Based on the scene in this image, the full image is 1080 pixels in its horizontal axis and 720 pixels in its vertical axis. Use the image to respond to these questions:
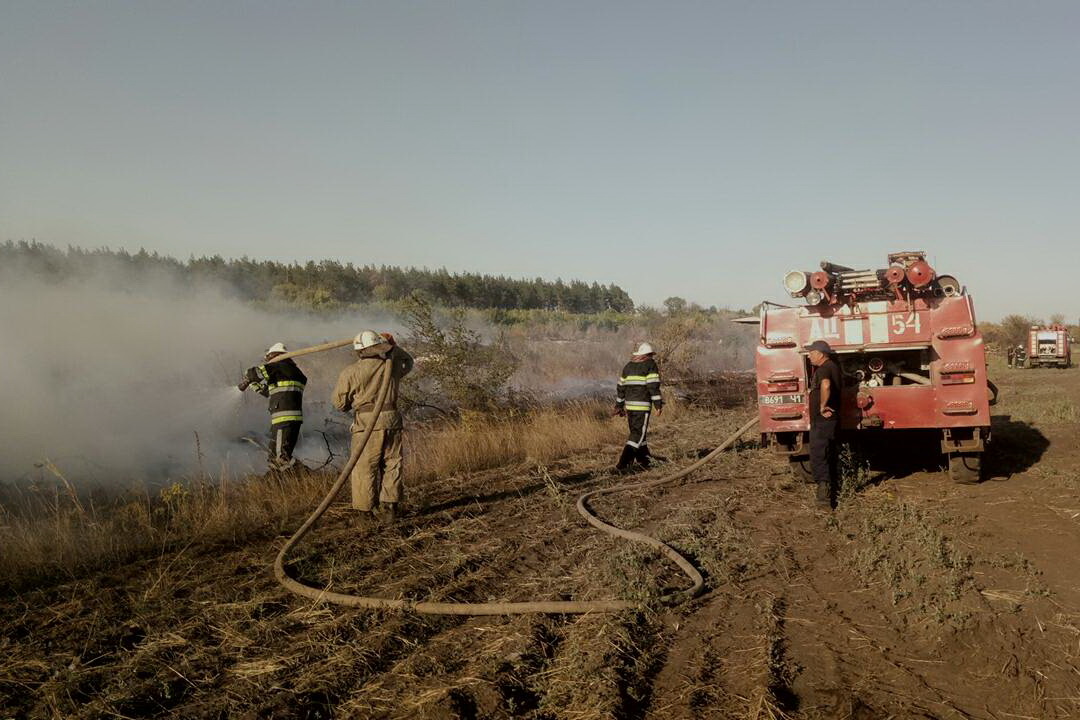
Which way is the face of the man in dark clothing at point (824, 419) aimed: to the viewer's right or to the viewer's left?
to the viewer's left

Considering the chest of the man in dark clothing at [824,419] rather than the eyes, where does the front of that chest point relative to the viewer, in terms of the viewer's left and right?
facing to the left of the viewer

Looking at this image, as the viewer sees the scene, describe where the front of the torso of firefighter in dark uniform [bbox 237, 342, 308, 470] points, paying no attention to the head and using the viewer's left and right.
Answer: facing away from the viewer and to the left of the viewer

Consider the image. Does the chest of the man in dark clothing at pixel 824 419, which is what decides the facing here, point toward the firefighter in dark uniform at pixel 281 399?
yes

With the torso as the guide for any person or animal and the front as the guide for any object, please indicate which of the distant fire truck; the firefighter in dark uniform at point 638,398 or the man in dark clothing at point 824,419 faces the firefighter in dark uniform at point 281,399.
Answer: the man in dark clothing

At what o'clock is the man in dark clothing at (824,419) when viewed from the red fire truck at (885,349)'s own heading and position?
The man in dark clothing is roughly at 7 o'clock from the red fire truck.

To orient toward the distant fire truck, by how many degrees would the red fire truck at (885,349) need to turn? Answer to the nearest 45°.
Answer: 0° — it already faces it

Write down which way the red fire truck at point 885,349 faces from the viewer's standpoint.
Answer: facing away from the viewer

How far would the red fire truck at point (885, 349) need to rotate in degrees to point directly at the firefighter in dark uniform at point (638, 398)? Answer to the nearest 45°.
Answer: approximately 90° to its left

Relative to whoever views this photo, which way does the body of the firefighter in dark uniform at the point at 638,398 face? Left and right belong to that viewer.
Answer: facing away from the viewer

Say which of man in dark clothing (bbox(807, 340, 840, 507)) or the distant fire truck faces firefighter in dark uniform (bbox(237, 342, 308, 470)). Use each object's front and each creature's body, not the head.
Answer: the man in dark clothing
